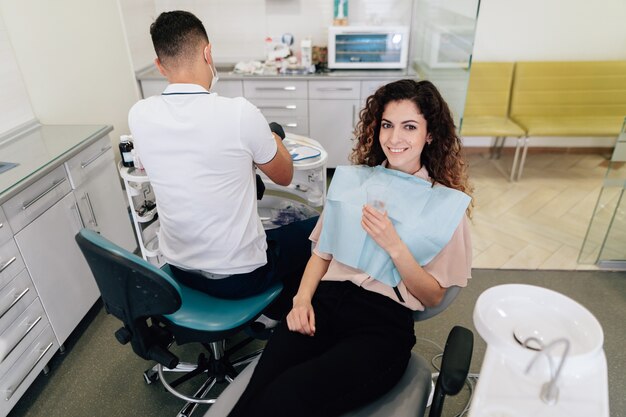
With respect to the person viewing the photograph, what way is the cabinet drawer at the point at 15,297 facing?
facing the viewer and to the right of the viewer

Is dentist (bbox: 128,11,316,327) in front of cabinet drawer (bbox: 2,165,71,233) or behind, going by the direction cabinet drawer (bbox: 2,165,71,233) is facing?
in front

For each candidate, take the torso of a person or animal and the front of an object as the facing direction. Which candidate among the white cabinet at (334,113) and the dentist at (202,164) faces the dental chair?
the white cabinet

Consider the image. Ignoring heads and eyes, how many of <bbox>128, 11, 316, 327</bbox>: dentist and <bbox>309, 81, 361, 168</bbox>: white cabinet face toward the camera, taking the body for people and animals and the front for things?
1

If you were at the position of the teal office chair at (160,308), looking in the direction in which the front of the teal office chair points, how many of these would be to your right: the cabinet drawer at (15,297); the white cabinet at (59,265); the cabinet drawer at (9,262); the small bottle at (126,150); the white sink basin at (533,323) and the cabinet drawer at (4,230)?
1

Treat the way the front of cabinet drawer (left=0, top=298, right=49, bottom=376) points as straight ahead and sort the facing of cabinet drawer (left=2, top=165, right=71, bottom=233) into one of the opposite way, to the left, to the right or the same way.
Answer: the same way

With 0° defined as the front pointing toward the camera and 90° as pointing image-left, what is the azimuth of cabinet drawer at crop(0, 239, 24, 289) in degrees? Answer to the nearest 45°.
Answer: approximately 315°

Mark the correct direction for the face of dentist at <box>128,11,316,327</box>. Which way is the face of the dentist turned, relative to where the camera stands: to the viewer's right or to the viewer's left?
to the viewer's right

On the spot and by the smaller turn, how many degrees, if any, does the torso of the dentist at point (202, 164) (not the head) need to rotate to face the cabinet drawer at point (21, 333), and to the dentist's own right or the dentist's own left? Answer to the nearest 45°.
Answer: approximately 135° to the dentist's own left

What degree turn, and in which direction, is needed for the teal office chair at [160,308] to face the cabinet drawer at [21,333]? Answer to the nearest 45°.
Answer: approximately 90° to its left

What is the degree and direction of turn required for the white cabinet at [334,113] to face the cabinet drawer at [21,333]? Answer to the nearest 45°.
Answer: approximately 45° to its right

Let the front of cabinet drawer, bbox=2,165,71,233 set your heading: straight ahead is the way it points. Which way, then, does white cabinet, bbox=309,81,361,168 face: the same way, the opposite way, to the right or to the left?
to the right

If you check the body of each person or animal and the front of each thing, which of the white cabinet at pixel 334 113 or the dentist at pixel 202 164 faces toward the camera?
the white cabinet

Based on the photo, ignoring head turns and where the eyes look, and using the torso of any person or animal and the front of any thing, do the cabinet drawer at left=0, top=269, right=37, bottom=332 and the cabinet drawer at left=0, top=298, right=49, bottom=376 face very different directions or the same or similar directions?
same or similar directions

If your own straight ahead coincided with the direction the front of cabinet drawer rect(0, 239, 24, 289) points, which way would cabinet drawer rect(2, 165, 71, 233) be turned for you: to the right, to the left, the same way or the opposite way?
the same way

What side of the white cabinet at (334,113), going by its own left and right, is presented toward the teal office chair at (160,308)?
front

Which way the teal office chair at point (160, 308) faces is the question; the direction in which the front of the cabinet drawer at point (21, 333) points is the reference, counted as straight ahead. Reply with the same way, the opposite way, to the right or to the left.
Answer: to the left

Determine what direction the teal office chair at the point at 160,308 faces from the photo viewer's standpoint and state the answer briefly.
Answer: facing away from the viewer and to the right of the viewer

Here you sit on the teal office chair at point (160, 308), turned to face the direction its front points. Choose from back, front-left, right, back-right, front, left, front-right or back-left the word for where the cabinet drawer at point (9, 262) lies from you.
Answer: left

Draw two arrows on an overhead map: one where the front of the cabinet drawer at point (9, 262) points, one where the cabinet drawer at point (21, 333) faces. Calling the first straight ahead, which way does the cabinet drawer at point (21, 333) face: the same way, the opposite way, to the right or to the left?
the same way

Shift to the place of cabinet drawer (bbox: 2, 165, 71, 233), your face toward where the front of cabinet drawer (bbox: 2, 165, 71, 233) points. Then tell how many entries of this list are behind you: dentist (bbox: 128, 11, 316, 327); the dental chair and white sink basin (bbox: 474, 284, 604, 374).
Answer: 0
